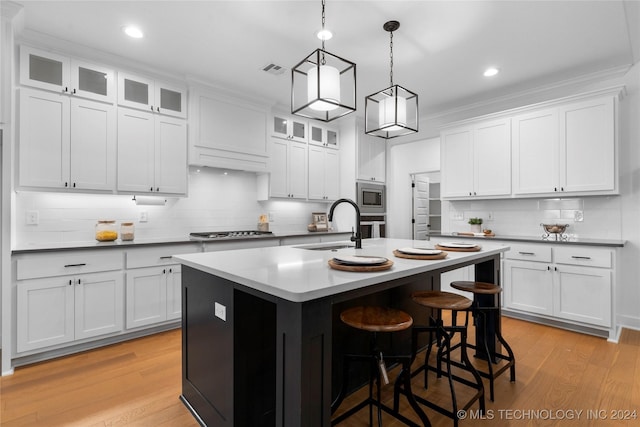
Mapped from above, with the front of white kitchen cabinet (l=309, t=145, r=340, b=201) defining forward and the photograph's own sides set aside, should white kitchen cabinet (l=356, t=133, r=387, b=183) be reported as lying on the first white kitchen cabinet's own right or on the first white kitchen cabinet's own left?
on the first white kitchen cabinet's own left

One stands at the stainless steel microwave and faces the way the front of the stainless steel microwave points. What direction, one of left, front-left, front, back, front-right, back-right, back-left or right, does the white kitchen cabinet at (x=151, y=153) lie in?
right

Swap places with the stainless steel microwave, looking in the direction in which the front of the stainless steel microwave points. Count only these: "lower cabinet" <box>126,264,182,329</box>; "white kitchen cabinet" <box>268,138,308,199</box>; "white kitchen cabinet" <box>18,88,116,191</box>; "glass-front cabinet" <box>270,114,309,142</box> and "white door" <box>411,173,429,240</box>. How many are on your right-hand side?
4

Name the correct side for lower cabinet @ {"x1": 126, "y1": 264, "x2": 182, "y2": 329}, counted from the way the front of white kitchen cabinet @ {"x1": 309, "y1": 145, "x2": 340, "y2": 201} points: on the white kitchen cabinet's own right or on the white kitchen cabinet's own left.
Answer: on the white kitchen cabinet's own right

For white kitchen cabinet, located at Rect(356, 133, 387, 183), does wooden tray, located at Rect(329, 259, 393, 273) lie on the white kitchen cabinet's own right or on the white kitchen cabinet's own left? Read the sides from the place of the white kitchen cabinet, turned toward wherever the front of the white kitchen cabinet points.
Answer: on the white kitchen cabinet's own right

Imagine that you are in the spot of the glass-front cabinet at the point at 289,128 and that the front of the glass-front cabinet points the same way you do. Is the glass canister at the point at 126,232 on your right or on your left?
on your right

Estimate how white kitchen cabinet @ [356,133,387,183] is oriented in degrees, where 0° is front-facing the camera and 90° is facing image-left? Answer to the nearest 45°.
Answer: approximately 315°

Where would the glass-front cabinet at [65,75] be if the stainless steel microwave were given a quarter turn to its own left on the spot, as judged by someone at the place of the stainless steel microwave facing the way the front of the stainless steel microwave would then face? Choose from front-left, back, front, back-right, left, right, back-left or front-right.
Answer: back

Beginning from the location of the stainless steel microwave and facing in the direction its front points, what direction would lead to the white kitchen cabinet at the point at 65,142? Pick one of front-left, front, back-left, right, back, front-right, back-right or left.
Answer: right

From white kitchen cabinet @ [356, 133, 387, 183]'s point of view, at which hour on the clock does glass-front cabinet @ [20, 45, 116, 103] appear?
The glass-front cabinet is roughly at 3 o'clock from the white kitchen cabinet.

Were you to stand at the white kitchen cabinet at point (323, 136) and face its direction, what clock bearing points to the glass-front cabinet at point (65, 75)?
The glass-front cabinet is roughly at 3 o'clock from the white kitchen cabinet.

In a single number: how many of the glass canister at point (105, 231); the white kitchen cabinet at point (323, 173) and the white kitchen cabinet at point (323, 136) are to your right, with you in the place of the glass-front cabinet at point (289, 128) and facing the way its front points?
1
